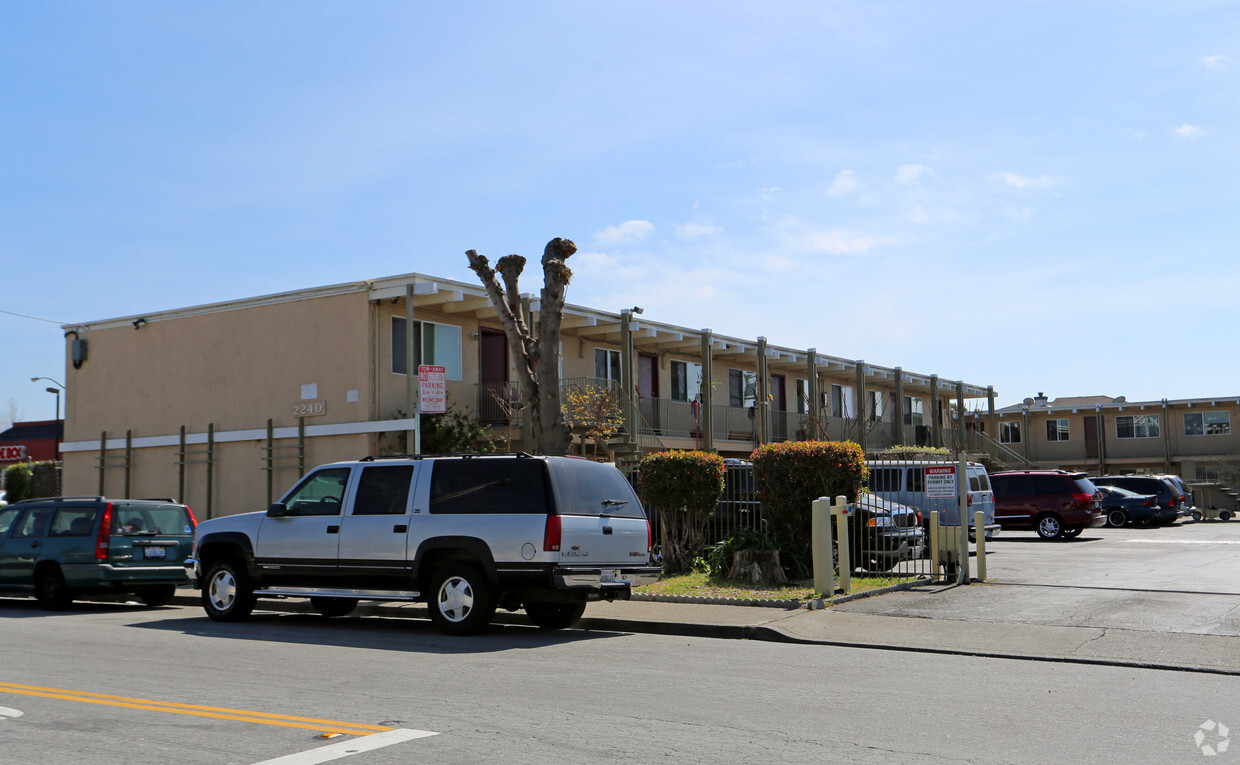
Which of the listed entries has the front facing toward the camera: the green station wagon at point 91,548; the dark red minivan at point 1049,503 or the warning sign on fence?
the warning sign on fence

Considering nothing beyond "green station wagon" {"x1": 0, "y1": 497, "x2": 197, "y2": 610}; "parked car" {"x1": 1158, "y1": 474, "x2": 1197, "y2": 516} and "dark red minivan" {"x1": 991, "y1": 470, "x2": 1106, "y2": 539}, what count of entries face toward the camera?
0

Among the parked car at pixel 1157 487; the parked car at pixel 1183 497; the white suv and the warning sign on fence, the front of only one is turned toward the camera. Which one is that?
the warning sign on fence

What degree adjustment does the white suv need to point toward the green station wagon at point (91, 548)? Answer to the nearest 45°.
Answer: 0° — it already faces it

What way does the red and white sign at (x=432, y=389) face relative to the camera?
toward the camera

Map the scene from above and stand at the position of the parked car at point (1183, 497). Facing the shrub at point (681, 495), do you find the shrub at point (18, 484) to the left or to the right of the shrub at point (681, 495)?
right

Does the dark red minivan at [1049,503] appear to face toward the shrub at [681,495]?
no

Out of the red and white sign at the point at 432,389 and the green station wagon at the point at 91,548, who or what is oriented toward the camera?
the red and white sign

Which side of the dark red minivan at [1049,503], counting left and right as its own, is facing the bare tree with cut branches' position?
left

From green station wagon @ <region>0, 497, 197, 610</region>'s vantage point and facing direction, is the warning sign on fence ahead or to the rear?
to the rear

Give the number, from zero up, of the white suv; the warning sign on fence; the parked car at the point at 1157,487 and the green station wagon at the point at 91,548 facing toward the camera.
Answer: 1

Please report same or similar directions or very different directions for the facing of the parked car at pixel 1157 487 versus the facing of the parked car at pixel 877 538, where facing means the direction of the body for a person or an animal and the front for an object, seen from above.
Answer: very different directions

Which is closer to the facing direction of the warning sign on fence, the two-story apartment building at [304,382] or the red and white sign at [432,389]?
the red and white sign

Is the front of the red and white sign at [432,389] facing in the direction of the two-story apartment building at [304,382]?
no

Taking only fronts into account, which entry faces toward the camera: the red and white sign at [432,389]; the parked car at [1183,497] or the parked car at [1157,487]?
the red and white sign

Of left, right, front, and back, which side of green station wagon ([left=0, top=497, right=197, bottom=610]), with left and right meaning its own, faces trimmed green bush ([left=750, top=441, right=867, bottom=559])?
back

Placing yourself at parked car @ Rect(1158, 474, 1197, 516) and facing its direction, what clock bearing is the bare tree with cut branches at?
The bare tree with cut branches is roughly at 8 o'clock from the parked car.
